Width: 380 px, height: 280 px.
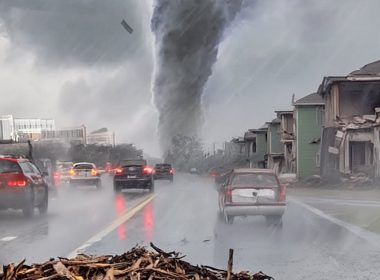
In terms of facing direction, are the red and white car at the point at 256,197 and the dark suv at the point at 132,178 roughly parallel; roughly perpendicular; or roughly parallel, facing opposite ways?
roughly parallel

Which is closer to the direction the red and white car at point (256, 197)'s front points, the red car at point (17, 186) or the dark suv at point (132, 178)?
the dark suv

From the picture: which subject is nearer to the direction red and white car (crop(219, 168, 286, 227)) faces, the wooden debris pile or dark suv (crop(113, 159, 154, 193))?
the dark suv

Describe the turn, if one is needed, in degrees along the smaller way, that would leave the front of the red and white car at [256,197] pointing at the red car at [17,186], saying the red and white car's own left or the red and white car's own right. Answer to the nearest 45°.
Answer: approximately 90° to the red and white car's own left

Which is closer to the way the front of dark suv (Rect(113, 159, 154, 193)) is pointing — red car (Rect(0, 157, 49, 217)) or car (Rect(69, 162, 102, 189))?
the car

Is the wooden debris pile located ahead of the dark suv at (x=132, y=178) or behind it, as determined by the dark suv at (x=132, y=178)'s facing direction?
behind

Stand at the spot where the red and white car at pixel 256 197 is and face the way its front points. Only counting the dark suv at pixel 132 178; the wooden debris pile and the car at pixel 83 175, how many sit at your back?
1

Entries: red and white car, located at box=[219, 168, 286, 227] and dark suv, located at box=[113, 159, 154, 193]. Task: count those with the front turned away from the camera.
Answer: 2

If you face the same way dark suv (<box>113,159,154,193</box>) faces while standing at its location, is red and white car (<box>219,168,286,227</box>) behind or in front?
behind

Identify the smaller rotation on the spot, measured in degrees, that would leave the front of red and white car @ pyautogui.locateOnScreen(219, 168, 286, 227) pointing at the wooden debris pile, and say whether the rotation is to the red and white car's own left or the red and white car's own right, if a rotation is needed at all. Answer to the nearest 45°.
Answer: approximately 180°

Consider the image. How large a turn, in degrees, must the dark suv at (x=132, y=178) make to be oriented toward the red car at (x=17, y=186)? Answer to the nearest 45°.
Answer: approximately 180°

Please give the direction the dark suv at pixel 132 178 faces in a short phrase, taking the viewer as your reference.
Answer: facing away from the viewer

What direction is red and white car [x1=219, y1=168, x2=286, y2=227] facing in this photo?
away from the camera
